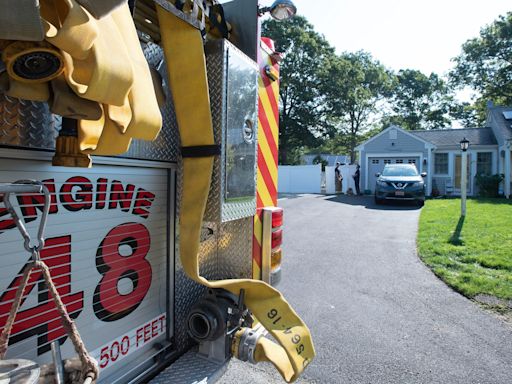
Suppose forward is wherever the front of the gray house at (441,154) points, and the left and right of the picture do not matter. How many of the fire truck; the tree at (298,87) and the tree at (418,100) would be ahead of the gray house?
1

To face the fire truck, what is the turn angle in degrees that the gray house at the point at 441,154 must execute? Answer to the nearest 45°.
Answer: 0° — it already faces it

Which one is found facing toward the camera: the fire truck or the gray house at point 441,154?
the gray house

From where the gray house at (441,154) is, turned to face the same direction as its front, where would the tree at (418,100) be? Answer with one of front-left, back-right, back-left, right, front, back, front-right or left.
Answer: back

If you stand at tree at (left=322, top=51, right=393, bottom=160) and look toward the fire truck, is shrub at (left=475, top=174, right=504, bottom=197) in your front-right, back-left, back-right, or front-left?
front-left

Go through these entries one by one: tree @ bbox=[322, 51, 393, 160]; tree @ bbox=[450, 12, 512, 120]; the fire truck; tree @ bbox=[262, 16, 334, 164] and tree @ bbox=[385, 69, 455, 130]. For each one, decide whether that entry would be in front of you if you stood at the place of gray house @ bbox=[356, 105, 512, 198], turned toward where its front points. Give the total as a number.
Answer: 1

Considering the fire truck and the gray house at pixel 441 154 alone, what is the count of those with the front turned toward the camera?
1

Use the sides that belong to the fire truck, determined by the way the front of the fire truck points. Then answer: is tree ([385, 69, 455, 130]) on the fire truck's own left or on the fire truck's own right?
on the fire truck's own right

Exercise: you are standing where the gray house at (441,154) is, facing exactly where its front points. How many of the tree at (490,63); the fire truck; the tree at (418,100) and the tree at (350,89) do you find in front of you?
1

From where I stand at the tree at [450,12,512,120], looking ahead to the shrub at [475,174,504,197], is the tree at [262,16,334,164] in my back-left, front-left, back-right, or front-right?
front-right

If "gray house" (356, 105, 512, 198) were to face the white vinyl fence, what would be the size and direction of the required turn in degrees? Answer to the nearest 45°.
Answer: approximately 90° to its right

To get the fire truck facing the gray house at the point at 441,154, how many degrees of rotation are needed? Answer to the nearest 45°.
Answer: approximately 90° to its right

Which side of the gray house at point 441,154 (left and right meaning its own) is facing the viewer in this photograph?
front

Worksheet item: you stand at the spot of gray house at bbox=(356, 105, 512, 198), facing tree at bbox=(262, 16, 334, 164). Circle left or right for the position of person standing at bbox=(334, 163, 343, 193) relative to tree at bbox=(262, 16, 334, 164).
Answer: left

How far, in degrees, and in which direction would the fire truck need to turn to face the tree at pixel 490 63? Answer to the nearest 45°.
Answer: approximately 90° to its right

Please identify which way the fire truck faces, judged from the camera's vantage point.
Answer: facing away from the viewer and to the left of the viewer

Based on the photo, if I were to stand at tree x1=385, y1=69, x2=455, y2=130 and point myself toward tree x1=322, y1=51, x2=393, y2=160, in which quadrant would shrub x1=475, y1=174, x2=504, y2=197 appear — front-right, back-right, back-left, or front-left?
front-left
